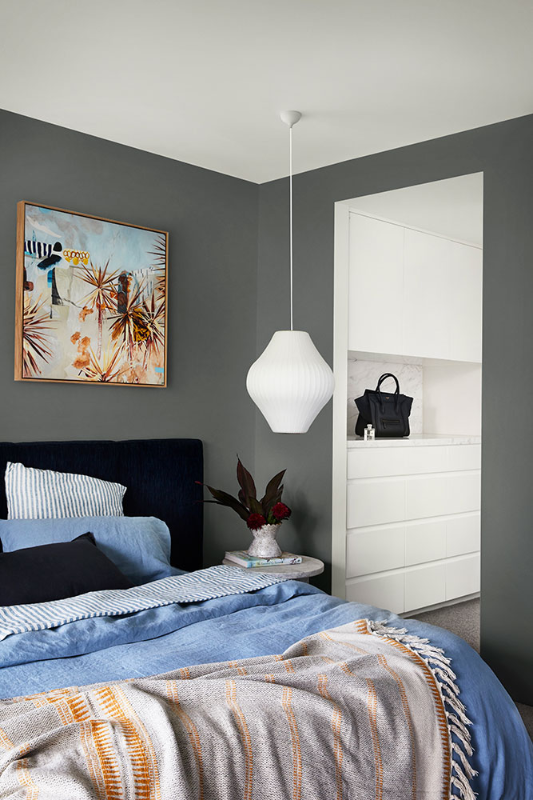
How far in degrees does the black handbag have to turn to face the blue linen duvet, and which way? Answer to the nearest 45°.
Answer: approximately 45° to its right

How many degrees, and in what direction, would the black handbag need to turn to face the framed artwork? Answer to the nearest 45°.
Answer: approximately 90° to its right

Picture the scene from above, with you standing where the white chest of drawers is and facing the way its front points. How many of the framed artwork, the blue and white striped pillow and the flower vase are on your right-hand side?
3

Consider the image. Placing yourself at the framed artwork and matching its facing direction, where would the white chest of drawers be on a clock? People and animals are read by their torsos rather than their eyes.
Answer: The white chest of drawers is roughly at 10 o'clock from the framed artwork.

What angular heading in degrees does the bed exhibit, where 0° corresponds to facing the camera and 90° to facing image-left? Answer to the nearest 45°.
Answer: approximately 315°

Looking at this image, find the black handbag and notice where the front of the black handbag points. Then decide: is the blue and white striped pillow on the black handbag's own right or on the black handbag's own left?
on the black handbag's own right
